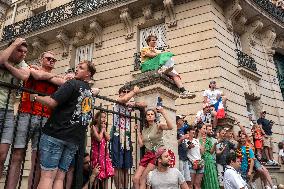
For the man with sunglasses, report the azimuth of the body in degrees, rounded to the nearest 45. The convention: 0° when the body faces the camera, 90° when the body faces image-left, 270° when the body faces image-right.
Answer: approximately 315°

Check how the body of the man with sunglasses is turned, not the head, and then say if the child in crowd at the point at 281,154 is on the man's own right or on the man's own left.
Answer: on the man's own left

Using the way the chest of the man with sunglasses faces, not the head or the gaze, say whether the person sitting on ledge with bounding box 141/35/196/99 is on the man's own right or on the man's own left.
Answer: on the man's own left
